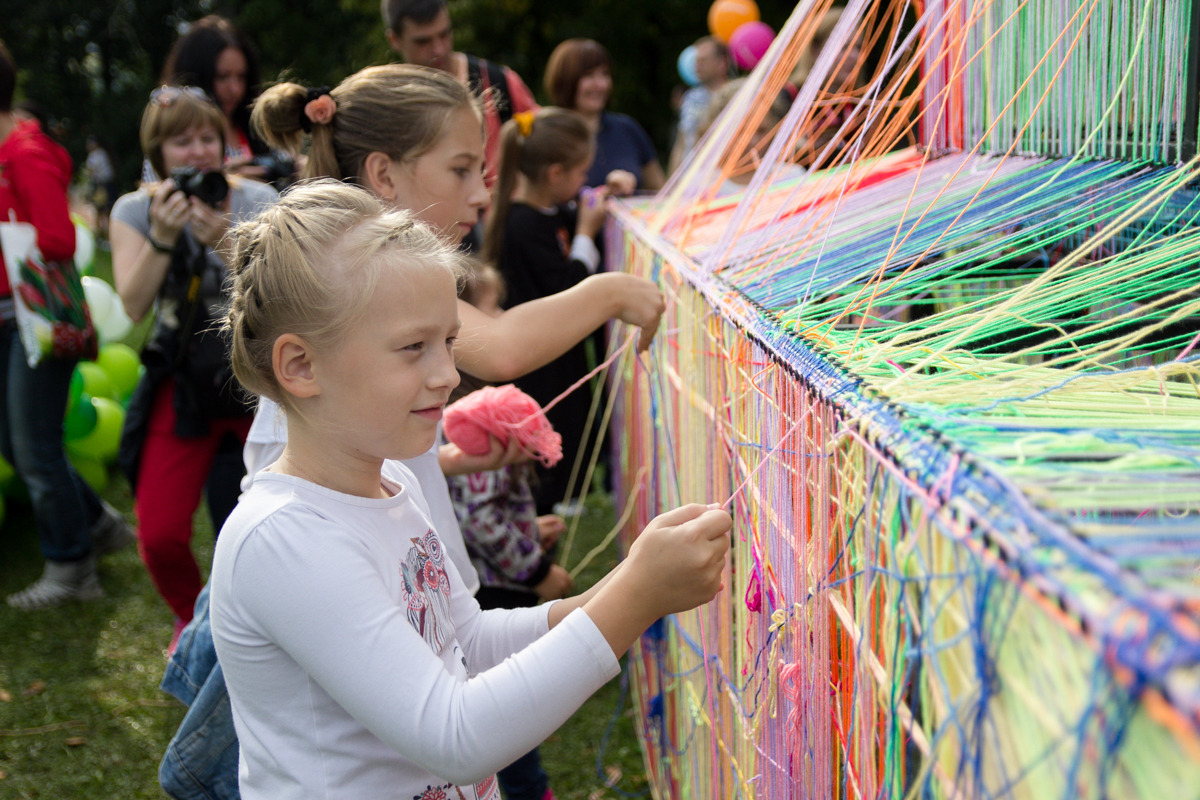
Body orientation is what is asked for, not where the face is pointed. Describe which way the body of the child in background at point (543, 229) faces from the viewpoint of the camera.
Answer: to the viewer's right

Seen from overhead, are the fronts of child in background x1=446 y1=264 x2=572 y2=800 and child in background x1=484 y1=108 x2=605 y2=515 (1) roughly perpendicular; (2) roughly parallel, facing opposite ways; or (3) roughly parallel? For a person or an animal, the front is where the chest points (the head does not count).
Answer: roughly parallel

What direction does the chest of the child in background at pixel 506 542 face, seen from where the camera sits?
to the viewer's right

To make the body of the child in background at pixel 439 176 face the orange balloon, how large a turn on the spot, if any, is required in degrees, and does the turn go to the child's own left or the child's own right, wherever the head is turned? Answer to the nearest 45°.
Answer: approximately 90° to the child's own left

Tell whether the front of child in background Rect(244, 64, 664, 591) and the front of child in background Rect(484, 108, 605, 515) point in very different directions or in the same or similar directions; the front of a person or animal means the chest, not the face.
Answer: same or similar directions

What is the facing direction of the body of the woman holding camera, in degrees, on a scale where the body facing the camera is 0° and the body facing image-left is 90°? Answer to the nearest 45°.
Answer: approximately 315°

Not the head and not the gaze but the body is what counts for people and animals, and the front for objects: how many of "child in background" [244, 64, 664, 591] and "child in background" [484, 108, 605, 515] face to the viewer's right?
2

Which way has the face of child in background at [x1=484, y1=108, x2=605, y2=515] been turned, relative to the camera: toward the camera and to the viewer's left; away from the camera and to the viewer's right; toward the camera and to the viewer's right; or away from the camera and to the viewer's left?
away from the camera and to the viewer's right

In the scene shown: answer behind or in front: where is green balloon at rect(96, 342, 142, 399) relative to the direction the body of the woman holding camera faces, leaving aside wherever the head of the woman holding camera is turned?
behind

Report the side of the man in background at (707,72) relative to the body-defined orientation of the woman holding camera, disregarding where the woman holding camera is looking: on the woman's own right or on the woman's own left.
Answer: on the woman's own left

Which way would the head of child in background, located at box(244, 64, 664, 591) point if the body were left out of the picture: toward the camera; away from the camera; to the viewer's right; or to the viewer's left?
to the viewer's right

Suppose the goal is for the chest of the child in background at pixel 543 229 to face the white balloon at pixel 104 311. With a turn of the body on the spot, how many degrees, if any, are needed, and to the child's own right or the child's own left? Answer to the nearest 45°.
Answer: approximately 135° to the child's own left

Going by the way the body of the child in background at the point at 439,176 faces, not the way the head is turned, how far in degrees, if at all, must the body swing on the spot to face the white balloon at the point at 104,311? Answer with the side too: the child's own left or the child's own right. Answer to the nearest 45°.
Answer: approximately 135° to the child's own left

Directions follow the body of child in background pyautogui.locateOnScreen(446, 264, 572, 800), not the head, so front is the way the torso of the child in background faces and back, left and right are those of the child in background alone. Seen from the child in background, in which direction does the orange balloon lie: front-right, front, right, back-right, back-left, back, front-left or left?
left

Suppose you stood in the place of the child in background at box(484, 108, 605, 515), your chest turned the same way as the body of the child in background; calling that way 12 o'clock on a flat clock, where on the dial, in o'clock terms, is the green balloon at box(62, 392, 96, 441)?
The green balloon is roughly at 7 o'clock from the child in background.

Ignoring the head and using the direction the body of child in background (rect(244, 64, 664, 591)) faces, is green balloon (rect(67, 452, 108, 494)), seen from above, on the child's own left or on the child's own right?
on the child's own left

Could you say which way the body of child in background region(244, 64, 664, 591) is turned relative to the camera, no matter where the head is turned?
to the viewer's right
